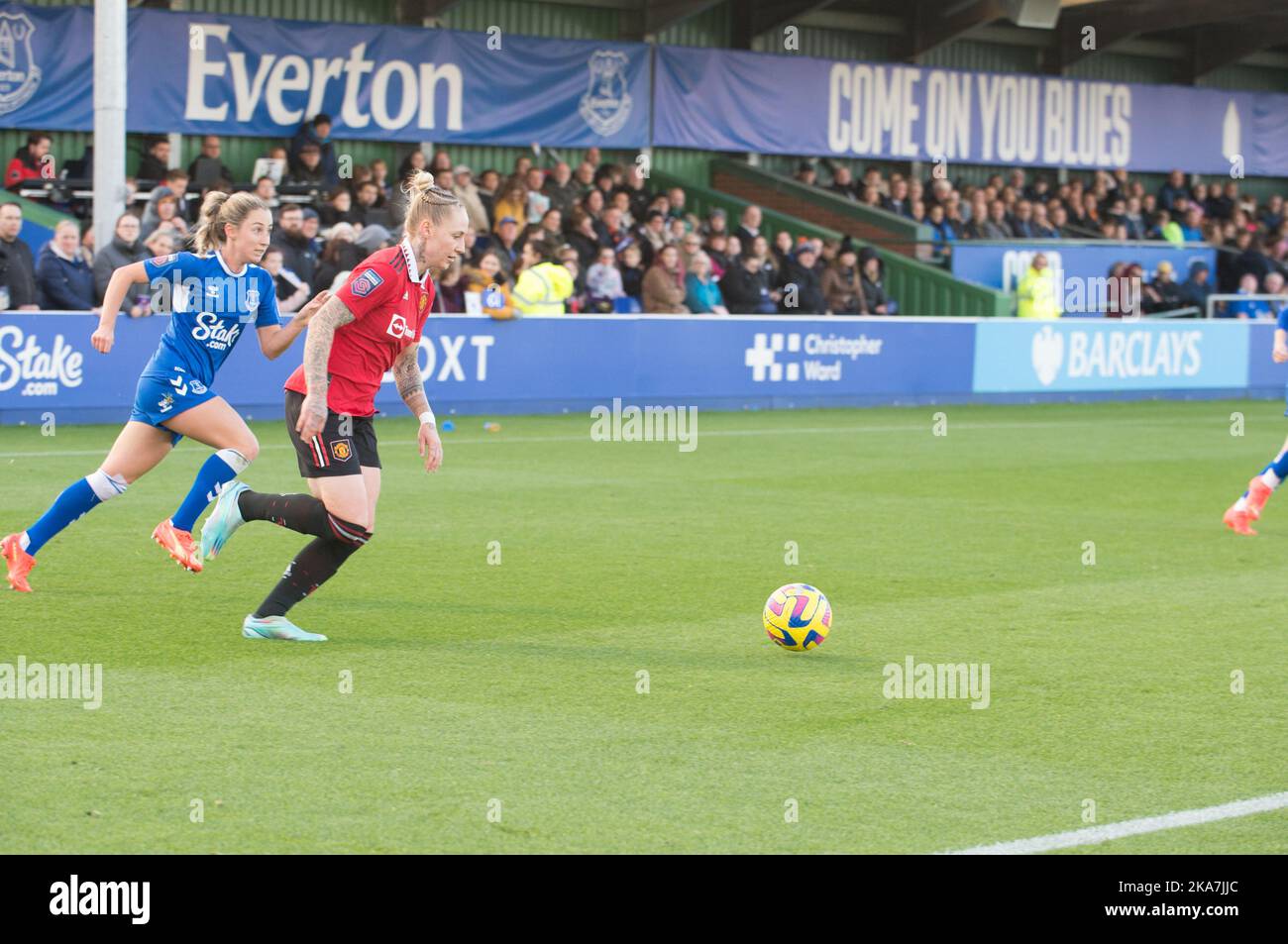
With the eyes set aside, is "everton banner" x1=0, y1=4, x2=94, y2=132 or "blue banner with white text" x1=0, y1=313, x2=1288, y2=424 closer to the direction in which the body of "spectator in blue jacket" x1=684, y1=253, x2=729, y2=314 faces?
the blue banner with white text

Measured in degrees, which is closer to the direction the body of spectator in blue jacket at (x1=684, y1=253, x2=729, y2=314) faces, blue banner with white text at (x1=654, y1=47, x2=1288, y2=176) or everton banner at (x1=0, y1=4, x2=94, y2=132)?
the everton banner

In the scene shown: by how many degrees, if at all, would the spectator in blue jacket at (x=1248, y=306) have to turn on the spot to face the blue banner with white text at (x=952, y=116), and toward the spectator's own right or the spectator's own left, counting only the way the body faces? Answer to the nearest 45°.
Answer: approximately 90° to the spectator's own right

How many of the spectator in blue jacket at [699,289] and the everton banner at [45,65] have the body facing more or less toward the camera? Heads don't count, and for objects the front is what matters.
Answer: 2

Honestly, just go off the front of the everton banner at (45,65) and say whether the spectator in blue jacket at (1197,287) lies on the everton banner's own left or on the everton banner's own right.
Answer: on the everton banner's own left

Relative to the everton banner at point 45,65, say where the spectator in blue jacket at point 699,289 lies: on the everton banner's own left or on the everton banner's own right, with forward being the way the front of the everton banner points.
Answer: on the everton banner's own left

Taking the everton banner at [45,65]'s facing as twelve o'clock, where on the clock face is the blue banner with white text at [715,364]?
The blue banner with white text is roughly at 10 o'clock from the everton banner.

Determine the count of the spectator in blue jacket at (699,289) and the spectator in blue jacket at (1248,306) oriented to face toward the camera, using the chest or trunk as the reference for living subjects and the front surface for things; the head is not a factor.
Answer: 2

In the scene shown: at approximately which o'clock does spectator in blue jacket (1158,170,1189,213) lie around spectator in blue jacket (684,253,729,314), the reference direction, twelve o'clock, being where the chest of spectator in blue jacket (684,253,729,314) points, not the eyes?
spectator in blue jacket (1158,170,1189,213) is roughly at 7 o'clock from spectator in blue jacket (684,253,729,314).
